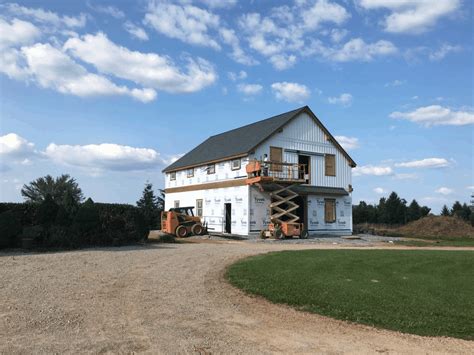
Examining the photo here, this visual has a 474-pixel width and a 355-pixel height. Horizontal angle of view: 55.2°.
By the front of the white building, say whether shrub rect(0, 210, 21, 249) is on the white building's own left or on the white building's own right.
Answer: on the white building's own right

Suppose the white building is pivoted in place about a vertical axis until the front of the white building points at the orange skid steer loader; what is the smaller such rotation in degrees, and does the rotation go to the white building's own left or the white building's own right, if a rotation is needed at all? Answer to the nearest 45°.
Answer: approximately 90° to the white building's own right

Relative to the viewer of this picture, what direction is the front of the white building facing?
facing the viewer and to the right of the viewer

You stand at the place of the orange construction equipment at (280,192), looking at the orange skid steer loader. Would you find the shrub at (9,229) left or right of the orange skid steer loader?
left

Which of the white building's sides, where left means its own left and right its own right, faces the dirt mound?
left

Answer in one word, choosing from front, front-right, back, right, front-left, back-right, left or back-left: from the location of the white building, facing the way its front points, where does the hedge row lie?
right

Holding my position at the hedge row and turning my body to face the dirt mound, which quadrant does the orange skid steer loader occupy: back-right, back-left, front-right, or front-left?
front-left
